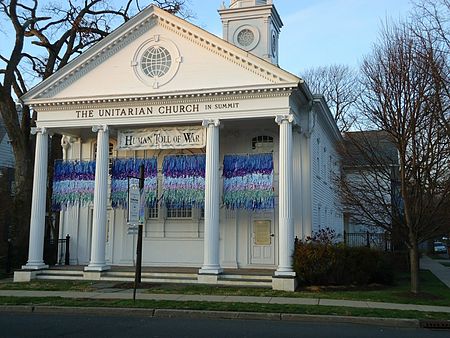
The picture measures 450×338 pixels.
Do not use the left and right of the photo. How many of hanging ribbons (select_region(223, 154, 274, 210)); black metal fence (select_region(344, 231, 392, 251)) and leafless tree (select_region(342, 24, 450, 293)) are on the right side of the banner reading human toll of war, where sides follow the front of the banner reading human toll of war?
0

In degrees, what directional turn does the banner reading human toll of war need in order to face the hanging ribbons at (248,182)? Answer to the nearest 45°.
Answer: approximately 90° to its left

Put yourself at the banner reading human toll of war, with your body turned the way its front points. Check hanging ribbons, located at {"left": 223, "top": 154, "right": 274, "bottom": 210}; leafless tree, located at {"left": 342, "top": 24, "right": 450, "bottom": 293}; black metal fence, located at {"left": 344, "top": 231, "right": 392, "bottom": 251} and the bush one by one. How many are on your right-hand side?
0

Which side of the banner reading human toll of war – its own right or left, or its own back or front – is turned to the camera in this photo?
front

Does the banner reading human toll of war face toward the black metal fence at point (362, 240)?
no

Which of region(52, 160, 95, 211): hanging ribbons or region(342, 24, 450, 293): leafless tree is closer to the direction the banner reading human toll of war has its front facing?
the leafless tree

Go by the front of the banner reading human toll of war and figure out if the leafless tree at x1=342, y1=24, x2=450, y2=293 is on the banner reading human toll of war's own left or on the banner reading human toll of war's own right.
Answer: on the banner reading human toll of war's own left

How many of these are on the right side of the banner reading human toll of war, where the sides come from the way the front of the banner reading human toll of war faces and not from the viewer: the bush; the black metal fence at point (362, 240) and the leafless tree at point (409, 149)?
0

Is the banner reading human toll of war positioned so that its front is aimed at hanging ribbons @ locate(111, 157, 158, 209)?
no

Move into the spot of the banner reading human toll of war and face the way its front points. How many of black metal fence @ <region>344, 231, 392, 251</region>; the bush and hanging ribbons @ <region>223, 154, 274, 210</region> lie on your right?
0

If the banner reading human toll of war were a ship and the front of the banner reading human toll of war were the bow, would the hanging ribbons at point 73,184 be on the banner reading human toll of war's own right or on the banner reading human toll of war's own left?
on the banner reading human toll of war's own right

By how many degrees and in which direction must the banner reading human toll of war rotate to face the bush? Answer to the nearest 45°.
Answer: approximately 45° to its left

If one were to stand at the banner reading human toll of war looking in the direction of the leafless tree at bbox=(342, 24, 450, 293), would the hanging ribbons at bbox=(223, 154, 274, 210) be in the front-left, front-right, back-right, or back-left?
front-left
